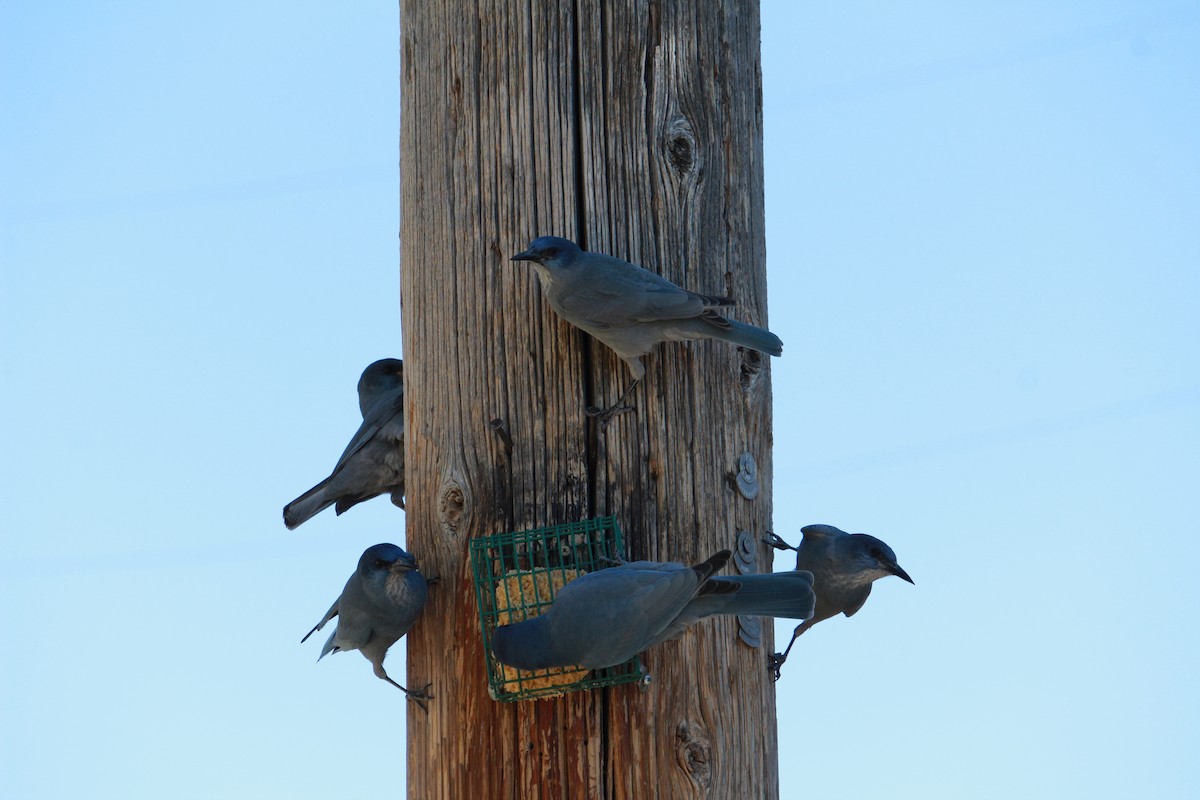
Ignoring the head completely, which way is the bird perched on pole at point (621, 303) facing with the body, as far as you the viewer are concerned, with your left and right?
facing to the left of the viewer

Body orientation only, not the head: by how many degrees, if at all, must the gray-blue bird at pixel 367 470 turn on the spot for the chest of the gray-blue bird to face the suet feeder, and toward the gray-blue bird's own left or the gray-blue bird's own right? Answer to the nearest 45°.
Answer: approximately 90° to the gray-blue bird's own right

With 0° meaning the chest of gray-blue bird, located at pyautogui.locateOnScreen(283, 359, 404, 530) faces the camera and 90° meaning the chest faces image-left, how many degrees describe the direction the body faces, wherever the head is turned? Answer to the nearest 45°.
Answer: approximately 270°

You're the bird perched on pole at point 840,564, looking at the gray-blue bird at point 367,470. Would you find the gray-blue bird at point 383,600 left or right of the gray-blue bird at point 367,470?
left

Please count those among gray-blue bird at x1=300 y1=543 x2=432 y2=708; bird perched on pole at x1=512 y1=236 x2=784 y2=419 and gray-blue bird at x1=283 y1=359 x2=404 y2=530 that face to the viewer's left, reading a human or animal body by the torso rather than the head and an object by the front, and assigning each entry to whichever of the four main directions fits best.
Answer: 1

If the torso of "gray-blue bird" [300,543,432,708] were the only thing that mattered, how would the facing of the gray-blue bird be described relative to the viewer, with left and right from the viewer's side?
facing the viewer and to the right of the viewer

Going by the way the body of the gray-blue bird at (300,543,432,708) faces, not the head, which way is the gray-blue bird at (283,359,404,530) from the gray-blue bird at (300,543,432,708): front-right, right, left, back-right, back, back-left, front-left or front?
back-left

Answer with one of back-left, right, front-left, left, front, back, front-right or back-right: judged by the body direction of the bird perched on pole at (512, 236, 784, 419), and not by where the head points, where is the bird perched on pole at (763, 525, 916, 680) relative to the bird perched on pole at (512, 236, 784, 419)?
back-right

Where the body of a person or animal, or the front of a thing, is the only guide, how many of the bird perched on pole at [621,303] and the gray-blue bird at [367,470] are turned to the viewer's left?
1

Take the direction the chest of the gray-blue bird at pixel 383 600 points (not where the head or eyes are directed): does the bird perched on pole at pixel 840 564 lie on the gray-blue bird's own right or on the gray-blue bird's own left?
on the gray-blue bird's own left

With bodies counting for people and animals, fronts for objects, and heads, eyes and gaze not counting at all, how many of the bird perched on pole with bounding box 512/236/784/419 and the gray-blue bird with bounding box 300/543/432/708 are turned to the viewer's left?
1
